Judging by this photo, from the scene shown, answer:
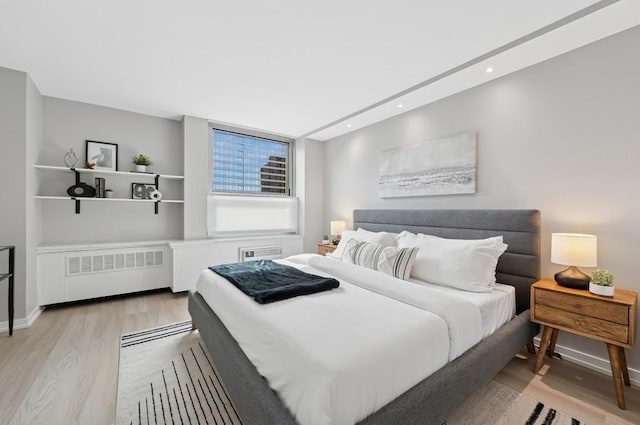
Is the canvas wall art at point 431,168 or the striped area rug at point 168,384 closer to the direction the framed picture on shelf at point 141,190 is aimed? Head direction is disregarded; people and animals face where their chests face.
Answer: the striped area rug

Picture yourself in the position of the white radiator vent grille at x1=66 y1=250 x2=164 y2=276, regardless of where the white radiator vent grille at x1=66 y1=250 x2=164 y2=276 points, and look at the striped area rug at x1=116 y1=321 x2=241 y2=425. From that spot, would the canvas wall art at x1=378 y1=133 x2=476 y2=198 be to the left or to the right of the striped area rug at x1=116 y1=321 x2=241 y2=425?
left

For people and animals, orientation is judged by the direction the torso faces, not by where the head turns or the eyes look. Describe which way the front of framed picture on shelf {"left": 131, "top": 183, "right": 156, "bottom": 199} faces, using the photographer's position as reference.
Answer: facing the viewer

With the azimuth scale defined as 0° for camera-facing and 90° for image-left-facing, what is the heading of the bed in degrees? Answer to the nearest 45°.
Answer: approximately 45°

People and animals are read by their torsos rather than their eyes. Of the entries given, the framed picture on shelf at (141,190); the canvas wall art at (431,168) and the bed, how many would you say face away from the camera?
0

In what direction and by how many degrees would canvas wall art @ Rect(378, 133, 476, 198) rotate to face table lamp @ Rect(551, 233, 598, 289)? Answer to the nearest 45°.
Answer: approximately 90° to its left

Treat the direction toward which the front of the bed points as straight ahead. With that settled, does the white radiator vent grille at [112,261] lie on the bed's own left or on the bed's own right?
on the bed's own right

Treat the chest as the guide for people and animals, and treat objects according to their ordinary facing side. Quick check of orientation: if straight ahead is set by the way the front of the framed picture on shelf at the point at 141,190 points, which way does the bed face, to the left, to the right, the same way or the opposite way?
to the right

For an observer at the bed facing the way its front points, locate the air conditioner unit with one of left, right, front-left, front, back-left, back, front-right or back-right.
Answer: right

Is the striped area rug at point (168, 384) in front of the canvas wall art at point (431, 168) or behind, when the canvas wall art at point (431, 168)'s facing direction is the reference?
in front

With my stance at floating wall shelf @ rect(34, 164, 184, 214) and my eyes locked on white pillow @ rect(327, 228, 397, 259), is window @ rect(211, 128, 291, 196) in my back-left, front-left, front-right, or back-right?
front-left

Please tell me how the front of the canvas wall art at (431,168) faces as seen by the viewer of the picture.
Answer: facing the viewer and to the left of the viewer

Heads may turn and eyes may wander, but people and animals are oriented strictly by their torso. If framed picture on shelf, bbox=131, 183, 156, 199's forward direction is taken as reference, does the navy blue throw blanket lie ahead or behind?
ahead
